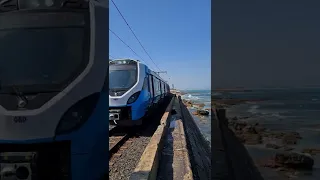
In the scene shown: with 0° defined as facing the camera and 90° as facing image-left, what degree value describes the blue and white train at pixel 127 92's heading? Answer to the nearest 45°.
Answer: approximately 45°
